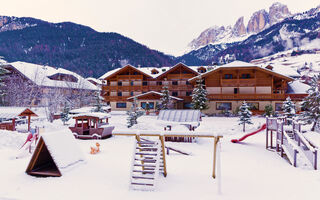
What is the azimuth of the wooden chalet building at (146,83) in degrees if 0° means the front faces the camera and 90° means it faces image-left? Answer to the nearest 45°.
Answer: approximately 0°

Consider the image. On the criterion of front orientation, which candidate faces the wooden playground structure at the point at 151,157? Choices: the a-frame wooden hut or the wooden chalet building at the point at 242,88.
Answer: the wooden chalet building

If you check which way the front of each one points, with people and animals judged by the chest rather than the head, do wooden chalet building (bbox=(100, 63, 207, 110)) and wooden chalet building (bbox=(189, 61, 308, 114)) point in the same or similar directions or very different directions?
same or similar directions

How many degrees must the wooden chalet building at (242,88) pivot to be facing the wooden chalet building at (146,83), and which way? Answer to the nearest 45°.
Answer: approximately 90° to its right

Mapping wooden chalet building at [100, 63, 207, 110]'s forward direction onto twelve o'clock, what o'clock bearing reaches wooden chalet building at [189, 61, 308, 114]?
wooden chalet building at [189, 61, 308, 114] is roughly at 10 o'clock from wooden chalet building at [100, 63, 207, 110].

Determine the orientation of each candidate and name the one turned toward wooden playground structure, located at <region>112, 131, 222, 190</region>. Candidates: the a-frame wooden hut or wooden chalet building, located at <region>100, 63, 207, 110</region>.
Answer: the wooden chalet building

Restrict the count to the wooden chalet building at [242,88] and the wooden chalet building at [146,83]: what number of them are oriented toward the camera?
2

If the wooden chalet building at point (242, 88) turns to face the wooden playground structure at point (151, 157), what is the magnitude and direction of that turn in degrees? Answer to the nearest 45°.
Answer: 0° — it already faces it

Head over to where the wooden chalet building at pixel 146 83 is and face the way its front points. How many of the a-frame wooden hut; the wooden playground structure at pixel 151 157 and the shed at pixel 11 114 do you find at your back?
0

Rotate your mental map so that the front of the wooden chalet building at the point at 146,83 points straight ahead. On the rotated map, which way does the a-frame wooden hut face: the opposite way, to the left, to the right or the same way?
the same way

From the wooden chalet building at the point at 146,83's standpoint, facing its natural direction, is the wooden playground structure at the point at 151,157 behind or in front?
in front

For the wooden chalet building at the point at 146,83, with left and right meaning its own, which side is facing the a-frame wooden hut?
front

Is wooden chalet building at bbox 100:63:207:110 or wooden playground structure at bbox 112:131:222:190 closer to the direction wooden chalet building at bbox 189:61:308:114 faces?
the wooden playground structure

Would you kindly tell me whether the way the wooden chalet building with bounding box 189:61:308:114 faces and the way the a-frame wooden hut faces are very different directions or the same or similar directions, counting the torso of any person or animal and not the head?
same or similar directions

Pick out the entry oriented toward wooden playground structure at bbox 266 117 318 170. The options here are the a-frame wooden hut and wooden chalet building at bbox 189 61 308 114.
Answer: the wooden chalet building

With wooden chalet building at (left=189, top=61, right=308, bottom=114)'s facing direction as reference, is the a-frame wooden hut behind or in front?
in front

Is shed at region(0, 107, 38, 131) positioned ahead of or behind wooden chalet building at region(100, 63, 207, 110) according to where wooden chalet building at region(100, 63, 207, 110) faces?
ahead

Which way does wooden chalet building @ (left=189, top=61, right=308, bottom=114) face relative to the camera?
toward the camera
